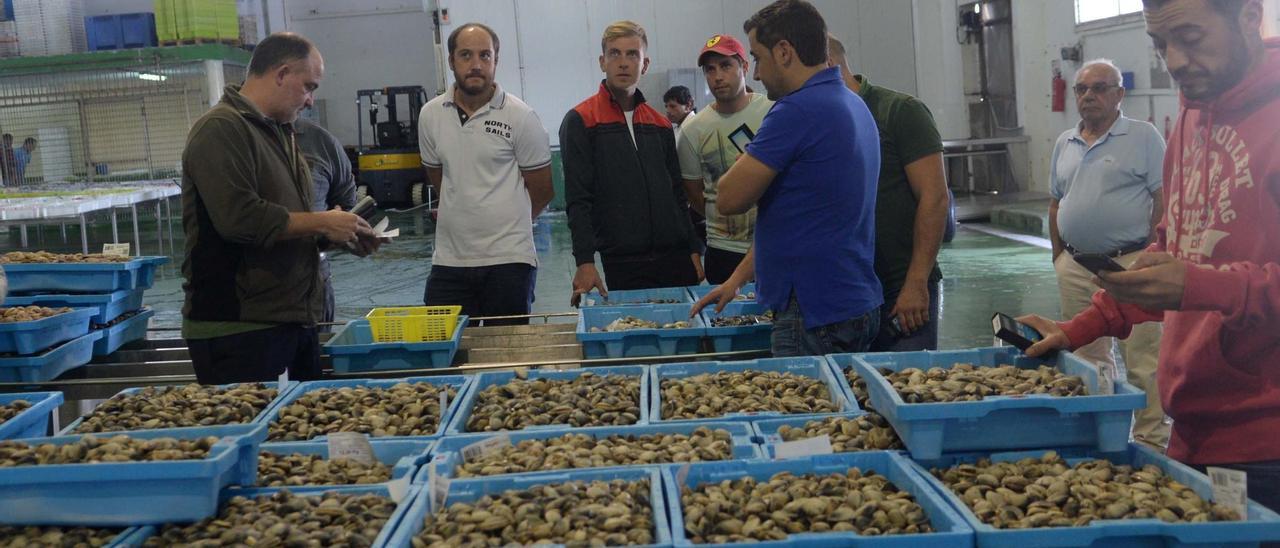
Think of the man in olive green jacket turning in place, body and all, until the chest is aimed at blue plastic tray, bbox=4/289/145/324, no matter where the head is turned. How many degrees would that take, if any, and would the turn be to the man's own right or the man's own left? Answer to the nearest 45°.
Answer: approximately 135° to the man's own left

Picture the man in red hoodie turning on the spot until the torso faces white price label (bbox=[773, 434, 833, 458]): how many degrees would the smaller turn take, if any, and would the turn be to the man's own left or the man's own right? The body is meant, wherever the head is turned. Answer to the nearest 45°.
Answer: approximately 45° to the man's own right

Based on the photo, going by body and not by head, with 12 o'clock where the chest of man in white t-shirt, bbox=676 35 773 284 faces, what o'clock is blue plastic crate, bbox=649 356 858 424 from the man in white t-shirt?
The blue plastic crate is roughly at 12 o'clock from the man in white t-shirt.

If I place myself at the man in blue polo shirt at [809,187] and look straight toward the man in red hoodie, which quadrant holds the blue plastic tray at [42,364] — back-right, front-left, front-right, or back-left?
back-right

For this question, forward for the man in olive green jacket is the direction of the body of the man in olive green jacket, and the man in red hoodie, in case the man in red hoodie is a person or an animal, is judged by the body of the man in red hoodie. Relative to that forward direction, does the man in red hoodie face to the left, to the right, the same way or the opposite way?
the opposite way

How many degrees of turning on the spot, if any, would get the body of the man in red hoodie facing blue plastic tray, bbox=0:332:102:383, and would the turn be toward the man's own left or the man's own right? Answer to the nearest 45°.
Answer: approximately 45° to the man's own right

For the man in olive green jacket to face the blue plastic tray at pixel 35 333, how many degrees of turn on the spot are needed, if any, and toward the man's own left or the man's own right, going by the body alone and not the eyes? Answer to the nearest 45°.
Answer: approximately 135° to the man's own left

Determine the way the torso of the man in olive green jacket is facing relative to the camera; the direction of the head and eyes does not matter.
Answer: to the viewer's right

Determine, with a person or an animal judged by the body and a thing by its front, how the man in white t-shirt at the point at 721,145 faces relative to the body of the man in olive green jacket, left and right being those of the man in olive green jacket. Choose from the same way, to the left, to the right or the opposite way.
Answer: to the right

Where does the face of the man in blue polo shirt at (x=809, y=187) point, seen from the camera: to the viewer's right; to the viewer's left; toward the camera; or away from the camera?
to the viewer's left
